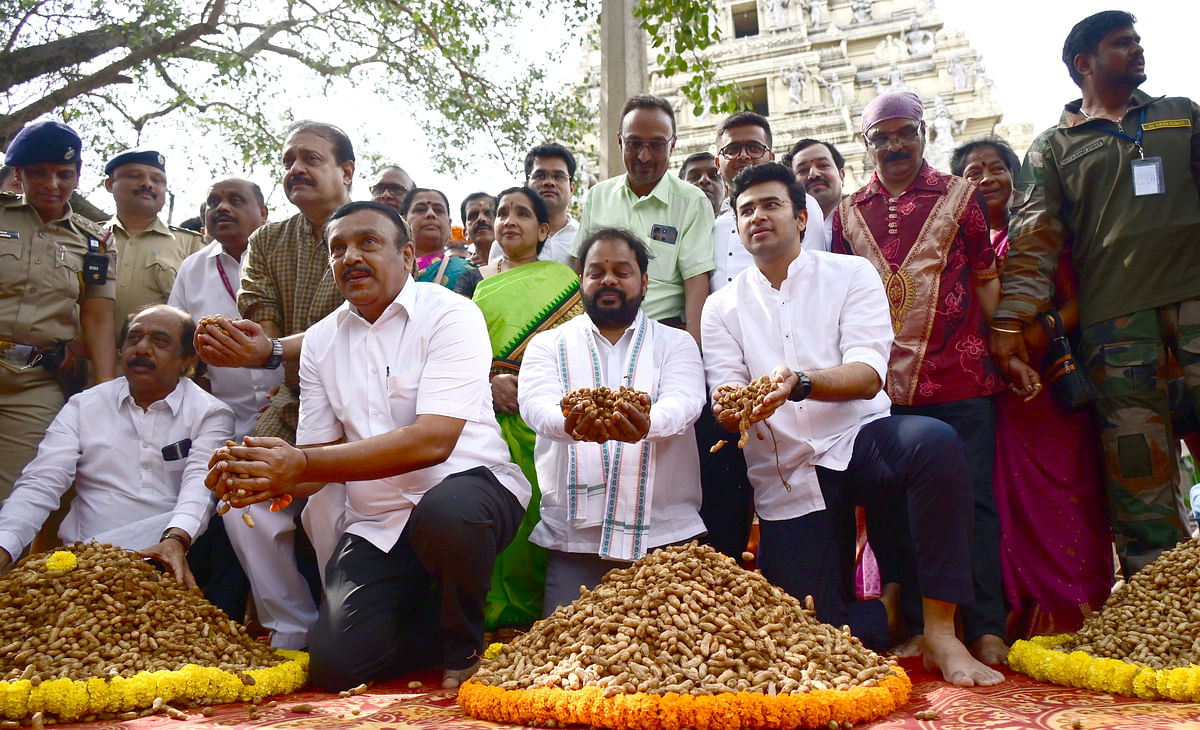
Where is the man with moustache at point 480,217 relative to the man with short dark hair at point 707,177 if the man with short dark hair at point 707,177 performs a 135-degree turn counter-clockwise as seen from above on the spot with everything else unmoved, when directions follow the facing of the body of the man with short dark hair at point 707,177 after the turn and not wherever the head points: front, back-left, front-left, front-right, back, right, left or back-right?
back-left

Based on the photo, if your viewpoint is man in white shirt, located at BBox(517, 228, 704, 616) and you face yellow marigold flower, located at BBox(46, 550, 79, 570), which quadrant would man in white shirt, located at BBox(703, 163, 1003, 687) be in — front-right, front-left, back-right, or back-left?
back-left

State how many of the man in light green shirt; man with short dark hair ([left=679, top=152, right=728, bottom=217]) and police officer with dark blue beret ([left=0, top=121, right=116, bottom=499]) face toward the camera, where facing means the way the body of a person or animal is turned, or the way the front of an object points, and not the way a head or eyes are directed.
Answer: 3

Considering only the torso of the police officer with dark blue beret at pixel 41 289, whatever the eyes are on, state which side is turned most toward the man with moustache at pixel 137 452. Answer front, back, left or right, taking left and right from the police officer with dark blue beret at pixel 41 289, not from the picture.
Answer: front

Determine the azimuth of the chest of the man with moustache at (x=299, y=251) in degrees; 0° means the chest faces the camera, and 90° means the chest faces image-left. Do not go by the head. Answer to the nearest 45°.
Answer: approximately 45°

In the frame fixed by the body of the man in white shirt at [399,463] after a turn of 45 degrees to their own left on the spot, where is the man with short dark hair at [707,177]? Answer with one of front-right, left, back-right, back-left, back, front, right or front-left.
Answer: back-left

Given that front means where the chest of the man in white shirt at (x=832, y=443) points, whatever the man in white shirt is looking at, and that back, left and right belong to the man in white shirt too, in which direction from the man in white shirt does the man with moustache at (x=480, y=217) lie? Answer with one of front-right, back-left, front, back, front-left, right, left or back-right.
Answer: right

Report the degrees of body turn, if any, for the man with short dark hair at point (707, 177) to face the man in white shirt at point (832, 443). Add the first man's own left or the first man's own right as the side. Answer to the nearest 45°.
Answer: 0° — they already face them

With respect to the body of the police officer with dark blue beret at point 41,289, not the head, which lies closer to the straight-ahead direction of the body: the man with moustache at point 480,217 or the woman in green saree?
the woman in green saree
